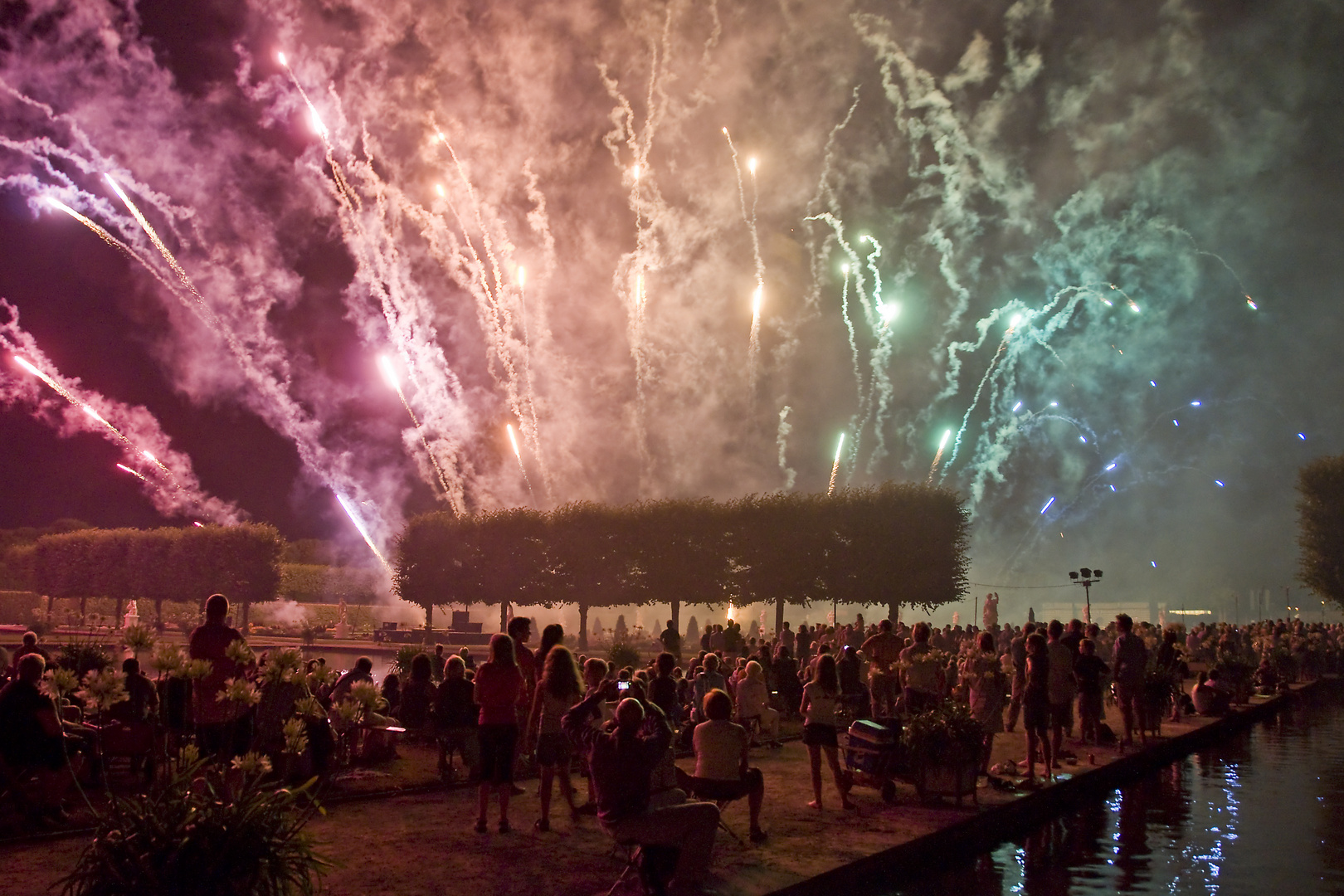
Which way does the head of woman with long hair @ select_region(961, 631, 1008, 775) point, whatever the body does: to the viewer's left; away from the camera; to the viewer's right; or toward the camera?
away from the camera

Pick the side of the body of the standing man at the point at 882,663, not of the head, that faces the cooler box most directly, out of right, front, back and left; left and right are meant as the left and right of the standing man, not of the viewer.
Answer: back

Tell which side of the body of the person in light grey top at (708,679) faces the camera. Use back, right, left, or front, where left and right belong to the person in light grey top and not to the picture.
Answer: back

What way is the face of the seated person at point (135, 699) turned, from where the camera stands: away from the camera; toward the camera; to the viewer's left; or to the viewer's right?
away from the camera

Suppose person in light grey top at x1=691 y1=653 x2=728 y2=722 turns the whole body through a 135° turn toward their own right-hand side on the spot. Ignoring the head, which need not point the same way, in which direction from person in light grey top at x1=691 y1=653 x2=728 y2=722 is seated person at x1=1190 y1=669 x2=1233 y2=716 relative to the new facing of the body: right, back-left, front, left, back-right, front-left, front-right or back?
left

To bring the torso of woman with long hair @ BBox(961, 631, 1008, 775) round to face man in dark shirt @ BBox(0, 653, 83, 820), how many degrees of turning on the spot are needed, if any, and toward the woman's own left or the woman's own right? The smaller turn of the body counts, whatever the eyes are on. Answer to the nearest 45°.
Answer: approximately 135° to the woman's own left

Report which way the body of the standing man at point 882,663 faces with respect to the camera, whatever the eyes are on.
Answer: away from the camera

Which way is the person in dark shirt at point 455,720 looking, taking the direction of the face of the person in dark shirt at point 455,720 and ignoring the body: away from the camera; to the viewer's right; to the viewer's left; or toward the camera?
away from the camera

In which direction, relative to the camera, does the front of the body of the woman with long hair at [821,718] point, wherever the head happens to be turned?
away from the camera

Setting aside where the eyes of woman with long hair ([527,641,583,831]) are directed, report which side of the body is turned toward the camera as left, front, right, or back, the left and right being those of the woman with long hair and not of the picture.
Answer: back

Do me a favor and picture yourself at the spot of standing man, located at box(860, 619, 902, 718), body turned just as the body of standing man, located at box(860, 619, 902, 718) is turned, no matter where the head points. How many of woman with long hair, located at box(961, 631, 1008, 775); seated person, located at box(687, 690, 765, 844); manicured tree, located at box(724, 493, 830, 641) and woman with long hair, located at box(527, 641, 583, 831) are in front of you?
1
